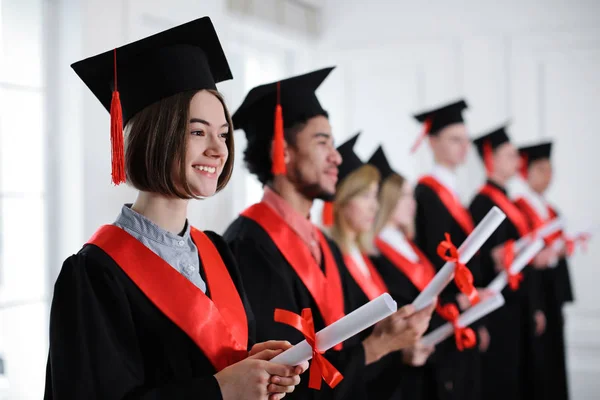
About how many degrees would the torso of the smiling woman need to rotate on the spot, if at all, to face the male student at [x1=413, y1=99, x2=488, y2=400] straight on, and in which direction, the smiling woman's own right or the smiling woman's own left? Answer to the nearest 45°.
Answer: approximately 90° to the smiling woman's own left

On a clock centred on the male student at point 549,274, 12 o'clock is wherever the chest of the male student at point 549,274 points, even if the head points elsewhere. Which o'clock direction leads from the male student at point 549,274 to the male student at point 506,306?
the male student at point 506,306 is roughly at 2 o'clock from the male student at point 549,274.

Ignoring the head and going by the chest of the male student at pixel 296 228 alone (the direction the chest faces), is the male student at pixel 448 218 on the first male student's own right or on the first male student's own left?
on the first male student's own left

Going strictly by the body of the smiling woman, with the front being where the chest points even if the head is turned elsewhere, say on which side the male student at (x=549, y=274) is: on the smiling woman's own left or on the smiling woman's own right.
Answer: on the smiling woman's own left

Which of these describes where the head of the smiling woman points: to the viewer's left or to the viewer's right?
to the viewer's right

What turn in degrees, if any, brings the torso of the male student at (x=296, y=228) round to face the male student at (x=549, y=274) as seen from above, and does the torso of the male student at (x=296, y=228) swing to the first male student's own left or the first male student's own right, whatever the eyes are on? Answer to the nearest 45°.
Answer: approximately 90° to the first male student's own left

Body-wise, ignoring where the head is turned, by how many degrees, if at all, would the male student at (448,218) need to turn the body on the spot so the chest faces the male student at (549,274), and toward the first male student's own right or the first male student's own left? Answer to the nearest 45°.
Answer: approximately 90° to the first male student's own left

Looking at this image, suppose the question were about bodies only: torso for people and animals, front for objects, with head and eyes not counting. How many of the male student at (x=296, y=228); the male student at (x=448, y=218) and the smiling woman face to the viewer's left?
0

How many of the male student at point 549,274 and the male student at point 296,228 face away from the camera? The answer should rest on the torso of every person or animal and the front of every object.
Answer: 0

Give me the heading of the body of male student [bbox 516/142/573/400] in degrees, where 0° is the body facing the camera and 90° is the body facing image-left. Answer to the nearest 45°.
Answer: approximately 315°
